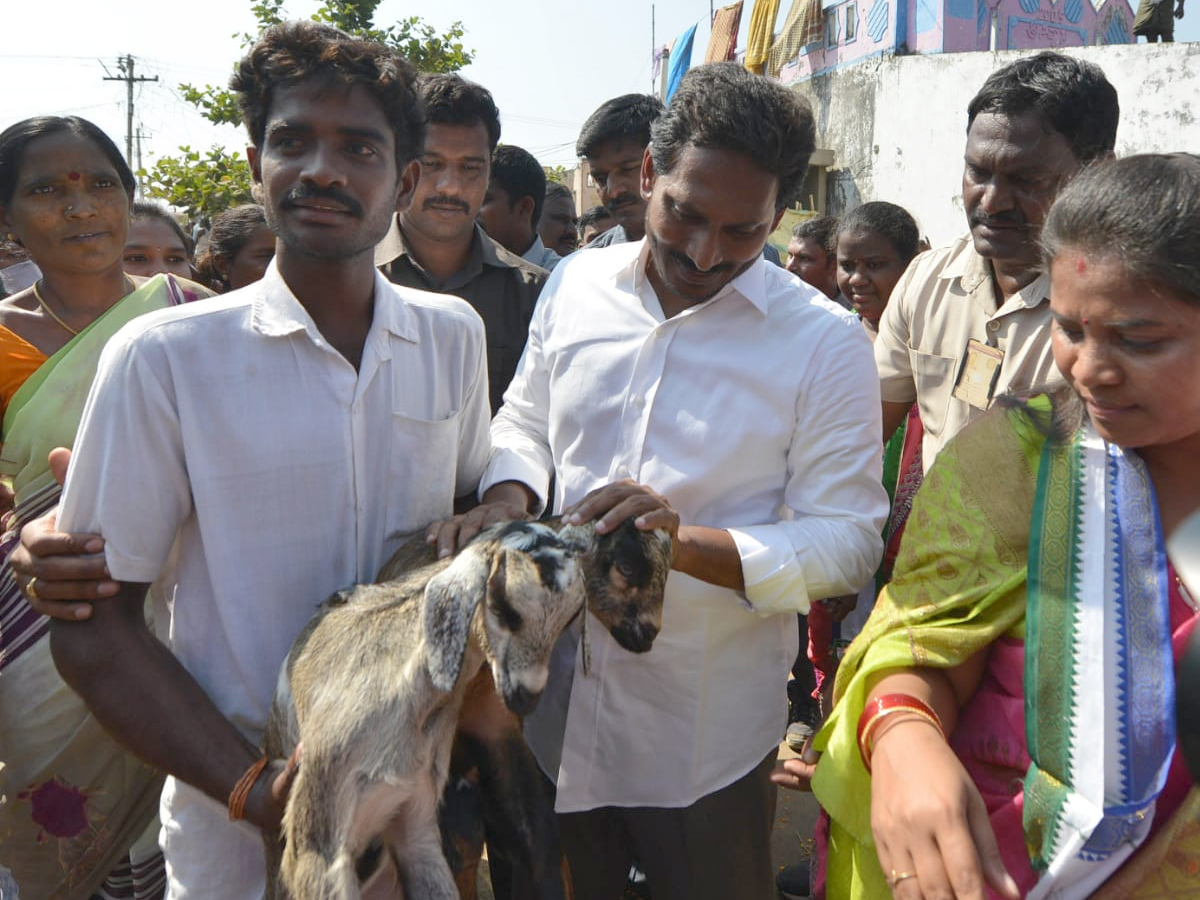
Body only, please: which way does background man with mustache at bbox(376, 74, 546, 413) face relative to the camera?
toward the camera

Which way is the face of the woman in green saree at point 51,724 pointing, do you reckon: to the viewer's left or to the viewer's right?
to the viewer's right

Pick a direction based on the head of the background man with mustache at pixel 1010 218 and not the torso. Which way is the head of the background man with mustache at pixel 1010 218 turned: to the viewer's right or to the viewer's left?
to the viewer's left

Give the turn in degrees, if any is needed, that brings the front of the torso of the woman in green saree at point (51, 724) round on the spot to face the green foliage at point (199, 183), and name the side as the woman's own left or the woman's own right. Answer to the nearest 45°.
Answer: approximately 180°

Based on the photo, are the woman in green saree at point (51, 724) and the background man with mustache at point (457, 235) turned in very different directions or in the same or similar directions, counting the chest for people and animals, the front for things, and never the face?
same or similar directions

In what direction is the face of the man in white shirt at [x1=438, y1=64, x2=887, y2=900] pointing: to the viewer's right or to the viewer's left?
to the viewer's left

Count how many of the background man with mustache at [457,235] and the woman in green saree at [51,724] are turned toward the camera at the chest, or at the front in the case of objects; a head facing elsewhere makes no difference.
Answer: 2

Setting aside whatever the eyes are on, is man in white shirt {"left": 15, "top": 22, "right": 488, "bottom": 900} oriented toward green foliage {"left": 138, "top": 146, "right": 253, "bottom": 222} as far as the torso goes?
no

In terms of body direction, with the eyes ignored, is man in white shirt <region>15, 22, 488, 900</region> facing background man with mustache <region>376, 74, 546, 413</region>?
no

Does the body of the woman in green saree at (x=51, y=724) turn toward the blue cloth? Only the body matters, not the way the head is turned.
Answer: no

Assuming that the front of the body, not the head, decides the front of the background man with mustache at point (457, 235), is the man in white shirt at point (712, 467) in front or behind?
in front

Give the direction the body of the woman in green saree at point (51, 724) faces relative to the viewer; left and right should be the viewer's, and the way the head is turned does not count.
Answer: facing the viewer

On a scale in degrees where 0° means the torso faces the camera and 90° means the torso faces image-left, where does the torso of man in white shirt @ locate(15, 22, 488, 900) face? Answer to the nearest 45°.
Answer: approximately 315°

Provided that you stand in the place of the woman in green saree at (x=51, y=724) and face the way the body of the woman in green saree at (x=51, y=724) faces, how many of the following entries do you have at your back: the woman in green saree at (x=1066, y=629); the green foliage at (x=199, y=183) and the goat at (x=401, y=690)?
1

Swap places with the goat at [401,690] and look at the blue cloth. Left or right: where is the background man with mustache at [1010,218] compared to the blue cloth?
right

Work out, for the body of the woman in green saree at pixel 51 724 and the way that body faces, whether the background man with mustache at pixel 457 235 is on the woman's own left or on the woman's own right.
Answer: on the woman's own left

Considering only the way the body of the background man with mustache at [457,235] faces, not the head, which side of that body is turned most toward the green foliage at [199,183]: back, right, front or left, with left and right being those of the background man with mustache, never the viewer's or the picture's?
back

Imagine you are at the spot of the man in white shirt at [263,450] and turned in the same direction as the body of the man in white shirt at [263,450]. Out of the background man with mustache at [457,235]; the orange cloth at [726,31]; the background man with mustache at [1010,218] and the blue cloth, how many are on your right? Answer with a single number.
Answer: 0
